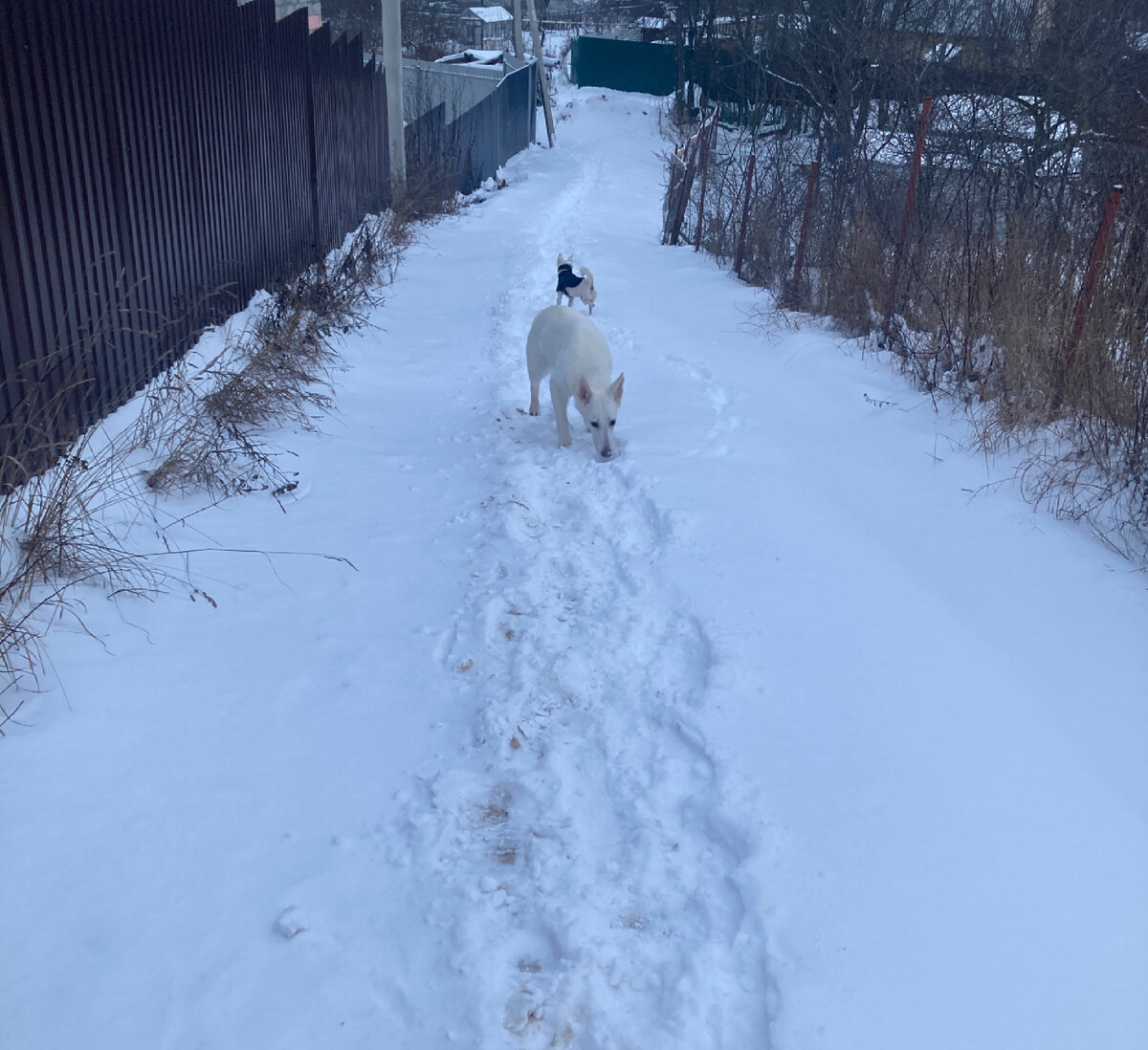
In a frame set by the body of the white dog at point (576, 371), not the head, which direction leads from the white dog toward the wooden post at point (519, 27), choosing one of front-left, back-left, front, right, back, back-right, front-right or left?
back-left

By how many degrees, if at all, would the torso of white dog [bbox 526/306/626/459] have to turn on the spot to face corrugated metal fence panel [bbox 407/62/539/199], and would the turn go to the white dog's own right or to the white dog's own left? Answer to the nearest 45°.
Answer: approximately 135° to the white dog's own left

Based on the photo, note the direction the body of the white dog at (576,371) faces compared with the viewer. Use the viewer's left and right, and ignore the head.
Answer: facing the viewer and to the right of the viewer

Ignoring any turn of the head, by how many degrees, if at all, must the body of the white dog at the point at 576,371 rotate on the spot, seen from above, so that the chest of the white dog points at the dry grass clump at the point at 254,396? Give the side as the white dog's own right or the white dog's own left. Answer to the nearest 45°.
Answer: approximately 135° to the white dog's own right

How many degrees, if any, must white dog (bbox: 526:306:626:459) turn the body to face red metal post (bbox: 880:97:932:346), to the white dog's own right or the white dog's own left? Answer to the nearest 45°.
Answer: approximately 90° to the white dog's own left

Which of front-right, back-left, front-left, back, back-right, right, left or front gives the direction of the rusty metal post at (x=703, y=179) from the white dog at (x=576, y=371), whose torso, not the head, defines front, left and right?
back-left

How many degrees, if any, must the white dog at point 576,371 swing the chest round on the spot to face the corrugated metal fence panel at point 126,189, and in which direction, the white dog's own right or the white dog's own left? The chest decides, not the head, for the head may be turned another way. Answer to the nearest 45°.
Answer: approximately 135° to the white dog's own right

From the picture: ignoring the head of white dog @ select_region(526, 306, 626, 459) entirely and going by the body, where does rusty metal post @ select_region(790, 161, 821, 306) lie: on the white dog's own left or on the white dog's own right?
on the white dog's own left

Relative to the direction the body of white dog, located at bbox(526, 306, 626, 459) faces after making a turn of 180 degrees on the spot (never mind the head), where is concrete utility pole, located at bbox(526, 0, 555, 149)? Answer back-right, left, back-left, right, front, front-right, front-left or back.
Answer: front-right

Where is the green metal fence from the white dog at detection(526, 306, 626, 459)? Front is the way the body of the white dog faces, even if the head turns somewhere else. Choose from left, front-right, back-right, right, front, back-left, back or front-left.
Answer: back-left
